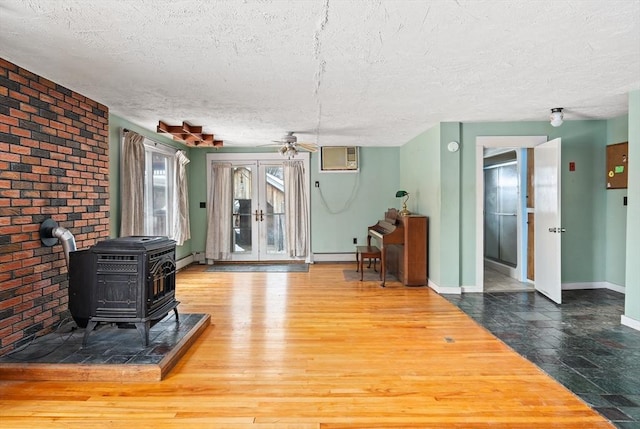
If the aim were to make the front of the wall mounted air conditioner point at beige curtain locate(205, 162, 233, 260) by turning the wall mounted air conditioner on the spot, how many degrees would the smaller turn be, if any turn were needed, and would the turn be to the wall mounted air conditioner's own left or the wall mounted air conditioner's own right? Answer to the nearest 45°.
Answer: approximately 90° to the wall mounted air conditioner's own right

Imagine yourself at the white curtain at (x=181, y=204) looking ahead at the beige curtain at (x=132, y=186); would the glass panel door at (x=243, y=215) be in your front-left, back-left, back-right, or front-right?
back-left

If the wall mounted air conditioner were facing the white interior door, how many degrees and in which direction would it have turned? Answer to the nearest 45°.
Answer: approximately 45° to its left

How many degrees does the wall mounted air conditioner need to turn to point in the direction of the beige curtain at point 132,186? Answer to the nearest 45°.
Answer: approximately 45° to its right

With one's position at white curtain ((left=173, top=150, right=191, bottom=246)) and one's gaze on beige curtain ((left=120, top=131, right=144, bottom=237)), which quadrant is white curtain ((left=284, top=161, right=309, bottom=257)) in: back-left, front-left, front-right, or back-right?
back-left

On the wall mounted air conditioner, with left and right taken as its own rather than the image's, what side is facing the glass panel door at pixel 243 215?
right

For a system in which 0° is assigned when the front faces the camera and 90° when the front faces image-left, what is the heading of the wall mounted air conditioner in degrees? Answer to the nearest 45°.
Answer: approximately 0°

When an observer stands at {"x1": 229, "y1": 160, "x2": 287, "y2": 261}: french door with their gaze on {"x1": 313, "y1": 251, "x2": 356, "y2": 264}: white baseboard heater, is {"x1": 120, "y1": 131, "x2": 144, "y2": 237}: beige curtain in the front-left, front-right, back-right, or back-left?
back-right

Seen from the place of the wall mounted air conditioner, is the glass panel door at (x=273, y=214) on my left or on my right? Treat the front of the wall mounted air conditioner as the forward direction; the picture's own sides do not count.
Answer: on my right

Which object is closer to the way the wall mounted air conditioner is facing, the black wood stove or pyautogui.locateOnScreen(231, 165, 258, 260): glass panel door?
the black wood stove

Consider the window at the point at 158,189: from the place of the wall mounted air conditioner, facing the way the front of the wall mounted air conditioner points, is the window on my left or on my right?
on my right

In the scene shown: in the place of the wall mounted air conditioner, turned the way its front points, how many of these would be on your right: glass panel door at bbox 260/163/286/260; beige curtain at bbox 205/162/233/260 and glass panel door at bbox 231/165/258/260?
3
